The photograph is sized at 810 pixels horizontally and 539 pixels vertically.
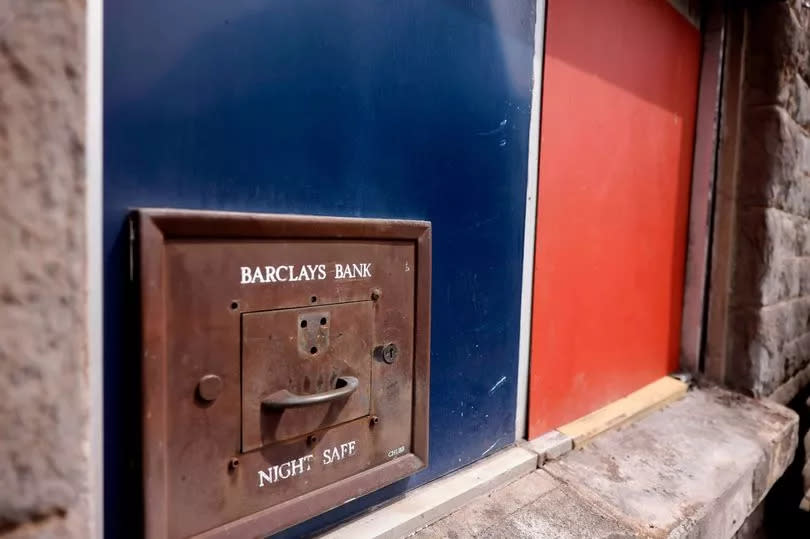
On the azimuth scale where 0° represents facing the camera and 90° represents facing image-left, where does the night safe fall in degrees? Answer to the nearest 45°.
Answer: approximately 315°

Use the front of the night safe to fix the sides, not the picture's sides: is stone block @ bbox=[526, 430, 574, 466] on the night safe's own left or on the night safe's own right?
on the night safe's own left
